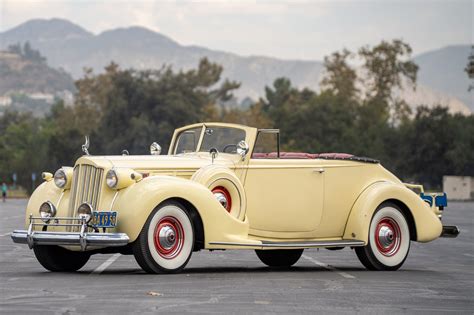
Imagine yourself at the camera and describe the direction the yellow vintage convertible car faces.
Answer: facing the viewer and to the left of the viewer
